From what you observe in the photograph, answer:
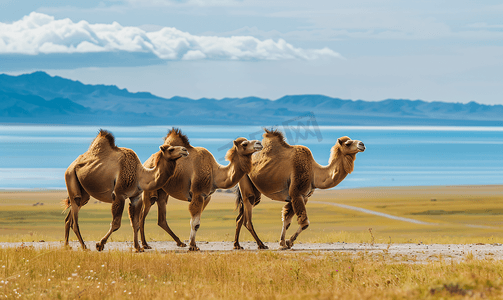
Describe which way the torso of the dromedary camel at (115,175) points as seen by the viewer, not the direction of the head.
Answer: to the viewer's right

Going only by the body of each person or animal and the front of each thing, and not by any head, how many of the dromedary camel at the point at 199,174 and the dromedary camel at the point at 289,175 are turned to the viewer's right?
2

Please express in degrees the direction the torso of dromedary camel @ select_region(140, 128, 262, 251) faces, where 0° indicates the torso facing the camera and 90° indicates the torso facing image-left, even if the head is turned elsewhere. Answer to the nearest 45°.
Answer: approximately 270°

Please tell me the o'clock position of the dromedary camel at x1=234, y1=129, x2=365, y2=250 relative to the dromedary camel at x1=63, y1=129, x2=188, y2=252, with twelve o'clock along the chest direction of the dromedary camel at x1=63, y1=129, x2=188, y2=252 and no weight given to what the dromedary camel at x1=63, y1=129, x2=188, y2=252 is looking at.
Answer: the dromedary camel at x1=234, y1=129, x2=365, y2=250 is roughly at 12 o'clock from the dromedary camel at x1=63, y1=129, x2=188, y2=252.

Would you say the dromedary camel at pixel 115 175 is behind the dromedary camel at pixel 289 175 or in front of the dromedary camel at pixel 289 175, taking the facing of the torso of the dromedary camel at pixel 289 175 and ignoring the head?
behind

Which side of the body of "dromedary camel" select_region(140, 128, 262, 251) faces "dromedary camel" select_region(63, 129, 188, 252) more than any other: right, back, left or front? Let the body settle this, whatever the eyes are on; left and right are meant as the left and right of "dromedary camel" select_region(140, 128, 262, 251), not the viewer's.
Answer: back

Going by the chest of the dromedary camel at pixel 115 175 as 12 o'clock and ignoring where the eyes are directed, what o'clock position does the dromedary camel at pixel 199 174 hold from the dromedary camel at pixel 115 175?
the dromedary camel at pixel 199 174 is roughly at 12 o'clock from the dromedary camel at pixel 115 175.

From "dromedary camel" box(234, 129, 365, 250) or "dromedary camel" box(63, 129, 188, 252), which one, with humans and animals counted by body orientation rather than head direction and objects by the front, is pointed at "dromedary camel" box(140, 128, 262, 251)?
"dromedary camel" box(63, 129, 188, 252)

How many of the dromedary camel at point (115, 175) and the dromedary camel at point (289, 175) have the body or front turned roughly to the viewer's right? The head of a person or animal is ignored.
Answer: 2

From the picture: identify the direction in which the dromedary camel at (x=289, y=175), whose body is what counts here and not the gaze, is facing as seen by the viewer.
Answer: to the viewer's right
